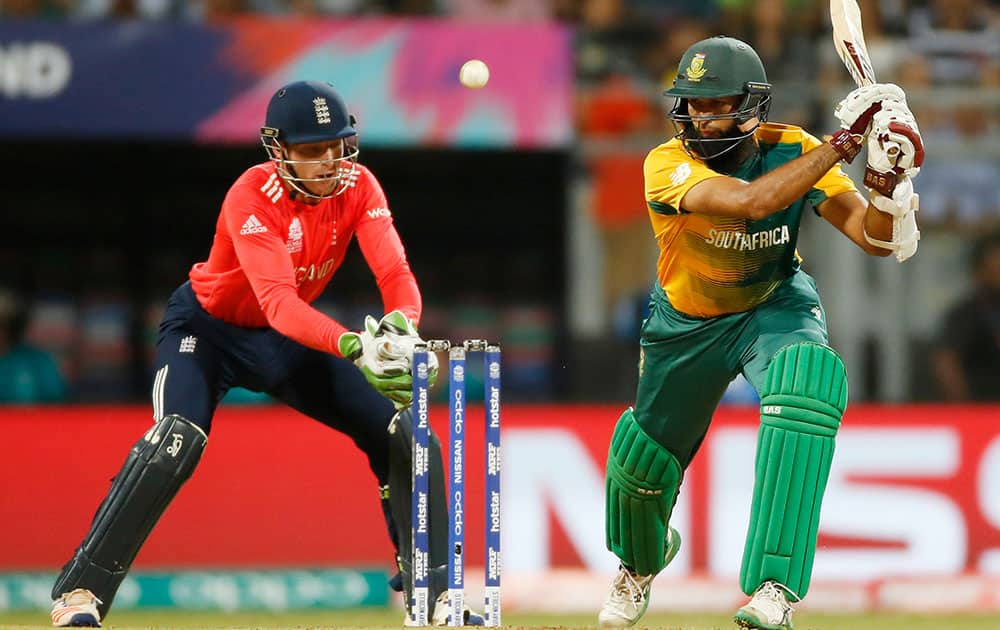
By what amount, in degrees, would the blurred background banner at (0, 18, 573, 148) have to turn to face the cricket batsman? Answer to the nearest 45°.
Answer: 0° — it already faces them

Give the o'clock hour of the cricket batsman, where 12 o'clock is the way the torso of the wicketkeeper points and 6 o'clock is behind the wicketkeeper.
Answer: The cricket batsman is roughly at 11 o'clock from the wicketkeeper.

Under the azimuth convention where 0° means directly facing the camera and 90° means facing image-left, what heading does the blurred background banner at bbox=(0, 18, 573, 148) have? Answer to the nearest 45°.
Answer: approximately 0°

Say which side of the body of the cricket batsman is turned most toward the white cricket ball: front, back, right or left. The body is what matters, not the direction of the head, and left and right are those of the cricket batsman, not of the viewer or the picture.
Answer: right

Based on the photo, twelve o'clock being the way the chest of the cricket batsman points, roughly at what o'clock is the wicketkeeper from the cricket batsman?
The wicketkeeper is roughly at 3 o'clock from the cricket batsman.

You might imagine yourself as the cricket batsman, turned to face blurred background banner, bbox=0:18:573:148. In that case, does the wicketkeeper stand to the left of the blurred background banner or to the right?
left

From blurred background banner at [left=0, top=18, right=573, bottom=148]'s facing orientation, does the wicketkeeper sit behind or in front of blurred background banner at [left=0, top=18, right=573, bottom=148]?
in front

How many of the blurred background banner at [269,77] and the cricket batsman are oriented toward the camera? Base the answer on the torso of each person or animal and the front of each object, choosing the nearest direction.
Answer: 2
